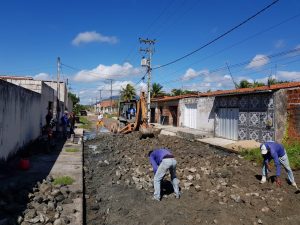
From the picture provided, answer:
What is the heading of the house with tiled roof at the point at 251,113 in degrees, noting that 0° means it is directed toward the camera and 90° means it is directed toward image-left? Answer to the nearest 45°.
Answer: approximately 45°

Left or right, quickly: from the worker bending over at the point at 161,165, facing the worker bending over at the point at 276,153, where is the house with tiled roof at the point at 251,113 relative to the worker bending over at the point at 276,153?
left

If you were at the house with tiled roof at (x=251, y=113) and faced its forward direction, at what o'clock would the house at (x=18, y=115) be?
The house is roughly at 12 o'clock from the house with tiled roof.

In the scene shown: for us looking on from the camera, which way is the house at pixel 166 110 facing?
facing the viewer and to the left of the viewer

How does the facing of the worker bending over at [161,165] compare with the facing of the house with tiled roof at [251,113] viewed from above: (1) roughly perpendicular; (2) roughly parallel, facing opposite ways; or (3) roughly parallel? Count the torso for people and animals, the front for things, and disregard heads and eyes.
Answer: roughly perpendicular

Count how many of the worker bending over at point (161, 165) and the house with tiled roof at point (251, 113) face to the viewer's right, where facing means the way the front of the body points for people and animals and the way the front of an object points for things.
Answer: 0

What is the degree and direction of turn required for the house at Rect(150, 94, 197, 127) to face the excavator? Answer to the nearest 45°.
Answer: approximately 45° to its left

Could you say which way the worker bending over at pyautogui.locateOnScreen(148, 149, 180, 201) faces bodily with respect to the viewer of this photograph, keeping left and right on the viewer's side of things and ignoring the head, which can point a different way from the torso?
facing away from the viewer and to the left of the viewer
